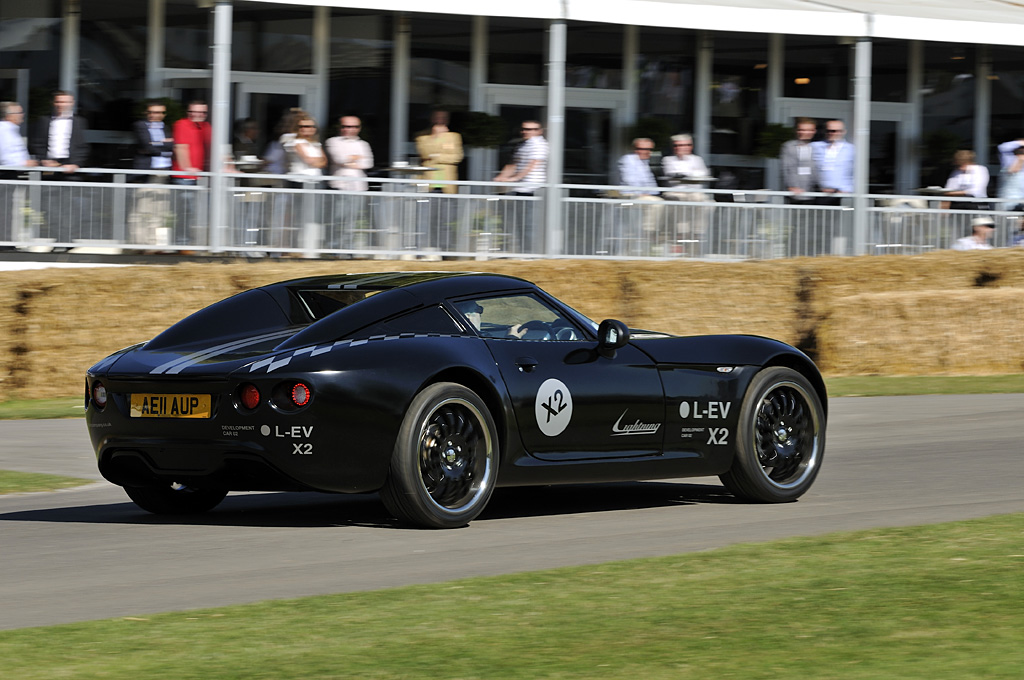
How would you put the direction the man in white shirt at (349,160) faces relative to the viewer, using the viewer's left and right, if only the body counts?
facing the viewer

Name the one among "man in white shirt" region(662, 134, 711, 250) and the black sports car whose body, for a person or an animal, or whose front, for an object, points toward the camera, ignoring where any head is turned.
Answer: the man in white shirt

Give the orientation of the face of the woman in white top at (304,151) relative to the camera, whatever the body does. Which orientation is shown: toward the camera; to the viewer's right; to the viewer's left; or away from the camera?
toward the camera

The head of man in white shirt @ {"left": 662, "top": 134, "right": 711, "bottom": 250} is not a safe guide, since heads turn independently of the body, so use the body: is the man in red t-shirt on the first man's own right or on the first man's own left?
on the first man's own right

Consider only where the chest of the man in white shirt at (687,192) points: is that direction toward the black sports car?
yes

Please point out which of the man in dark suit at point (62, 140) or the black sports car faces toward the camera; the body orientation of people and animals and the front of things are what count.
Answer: the man in dark suit

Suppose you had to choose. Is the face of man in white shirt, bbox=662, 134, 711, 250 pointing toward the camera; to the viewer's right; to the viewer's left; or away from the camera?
toward the camera

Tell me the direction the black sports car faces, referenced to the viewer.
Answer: facing away from the viewer and to the right of the viewer

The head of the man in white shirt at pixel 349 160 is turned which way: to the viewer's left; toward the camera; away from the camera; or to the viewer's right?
toward the camera

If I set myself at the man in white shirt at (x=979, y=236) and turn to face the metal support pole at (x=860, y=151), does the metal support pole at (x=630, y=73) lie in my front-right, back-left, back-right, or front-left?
front-right

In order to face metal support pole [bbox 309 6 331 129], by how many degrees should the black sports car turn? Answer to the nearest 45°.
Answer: approximately 45° to its left

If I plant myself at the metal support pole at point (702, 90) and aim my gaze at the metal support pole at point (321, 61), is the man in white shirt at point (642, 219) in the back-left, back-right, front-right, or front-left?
front-left

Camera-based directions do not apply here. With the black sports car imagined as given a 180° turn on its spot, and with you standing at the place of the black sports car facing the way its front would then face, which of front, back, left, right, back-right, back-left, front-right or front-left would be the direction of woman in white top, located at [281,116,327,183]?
back-right

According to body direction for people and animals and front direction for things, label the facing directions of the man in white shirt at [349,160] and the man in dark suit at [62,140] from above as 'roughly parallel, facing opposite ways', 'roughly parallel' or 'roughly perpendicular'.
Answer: roughly parallel

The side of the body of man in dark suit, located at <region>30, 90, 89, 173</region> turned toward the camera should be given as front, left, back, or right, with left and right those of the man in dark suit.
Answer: front

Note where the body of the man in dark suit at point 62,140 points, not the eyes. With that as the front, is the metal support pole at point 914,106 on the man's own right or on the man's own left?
on the man's own left
